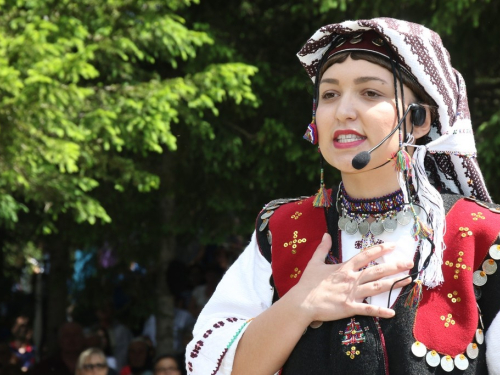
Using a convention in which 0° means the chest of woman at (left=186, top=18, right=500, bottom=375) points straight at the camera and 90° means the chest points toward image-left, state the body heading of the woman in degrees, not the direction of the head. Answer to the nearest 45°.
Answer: approximately 0°

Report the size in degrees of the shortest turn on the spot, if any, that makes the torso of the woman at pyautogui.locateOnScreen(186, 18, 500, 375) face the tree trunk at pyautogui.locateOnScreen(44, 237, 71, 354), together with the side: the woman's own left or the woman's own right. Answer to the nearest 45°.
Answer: approximately 135° to the woman's own right

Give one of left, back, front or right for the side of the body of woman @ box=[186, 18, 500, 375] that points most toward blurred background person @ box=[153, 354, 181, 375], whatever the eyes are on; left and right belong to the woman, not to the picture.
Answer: back

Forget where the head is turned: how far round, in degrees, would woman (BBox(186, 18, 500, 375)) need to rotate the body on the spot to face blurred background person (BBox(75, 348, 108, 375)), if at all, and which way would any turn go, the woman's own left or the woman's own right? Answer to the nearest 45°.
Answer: approximately 135° to the woman's own right

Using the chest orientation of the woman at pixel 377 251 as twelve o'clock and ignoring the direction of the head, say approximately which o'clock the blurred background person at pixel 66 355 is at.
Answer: The blurred background person is roughly at 5 o'clock from the woman.

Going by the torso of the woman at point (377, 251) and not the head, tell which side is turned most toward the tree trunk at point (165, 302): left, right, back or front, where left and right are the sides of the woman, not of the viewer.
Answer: back

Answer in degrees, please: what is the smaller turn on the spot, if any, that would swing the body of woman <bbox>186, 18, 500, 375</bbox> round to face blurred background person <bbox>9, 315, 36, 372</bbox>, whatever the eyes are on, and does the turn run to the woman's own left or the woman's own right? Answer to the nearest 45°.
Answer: approximately 135° to the woman's own right
